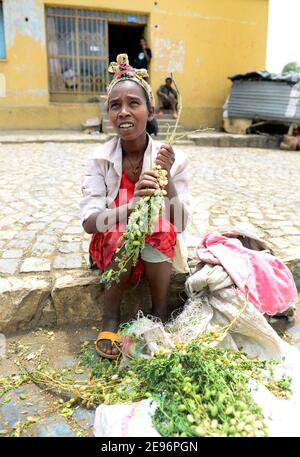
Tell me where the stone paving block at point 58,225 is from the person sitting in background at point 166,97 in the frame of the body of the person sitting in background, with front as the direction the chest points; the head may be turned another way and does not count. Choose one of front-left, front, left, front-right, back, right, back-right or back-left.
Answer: front

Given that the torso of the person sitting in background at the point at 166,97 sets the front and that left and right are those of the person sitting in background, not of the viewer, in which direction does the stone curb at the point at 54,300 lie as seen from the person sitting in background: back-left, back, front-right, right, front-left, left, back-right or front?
front

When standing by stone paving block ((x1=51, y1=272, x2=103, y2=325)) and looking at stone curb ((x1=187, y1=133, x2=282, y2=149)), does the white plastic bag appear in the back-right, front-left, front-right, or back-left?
back-right

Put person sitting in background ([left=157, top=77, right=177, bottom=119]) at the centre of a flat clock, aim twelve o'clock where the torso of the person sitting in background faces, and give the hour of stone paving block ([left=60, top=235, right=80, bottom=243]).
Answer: The stone paving block is roughly at 12 o'clock from the person sitting in background.

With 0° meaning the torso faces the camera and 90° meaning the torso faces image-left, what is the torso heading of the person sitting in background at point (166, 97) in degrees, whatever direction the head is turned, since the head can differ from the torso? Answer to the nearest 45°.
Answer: approximately 0°

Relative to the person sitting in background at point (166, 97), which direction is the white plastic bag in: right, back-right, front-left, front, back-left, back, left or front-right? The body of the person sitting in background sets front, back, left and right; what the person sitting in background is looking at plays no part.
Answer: front

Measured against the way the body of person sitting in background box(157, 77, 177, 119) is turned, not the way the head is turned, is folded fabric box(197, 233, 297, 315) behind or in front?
in front

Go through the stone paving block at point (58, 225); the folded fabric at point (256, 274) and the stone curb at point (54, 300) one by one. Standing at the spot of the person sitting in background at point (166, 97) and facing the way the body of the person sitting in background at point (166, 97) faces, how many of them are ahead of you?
3

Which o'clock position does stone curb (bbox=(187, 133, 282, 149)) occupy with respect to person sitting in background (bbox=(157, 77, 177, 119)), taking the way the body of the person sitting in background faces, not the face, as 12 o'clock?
The stone curb is roughly at 10 o'clock from the person sitting in background.
